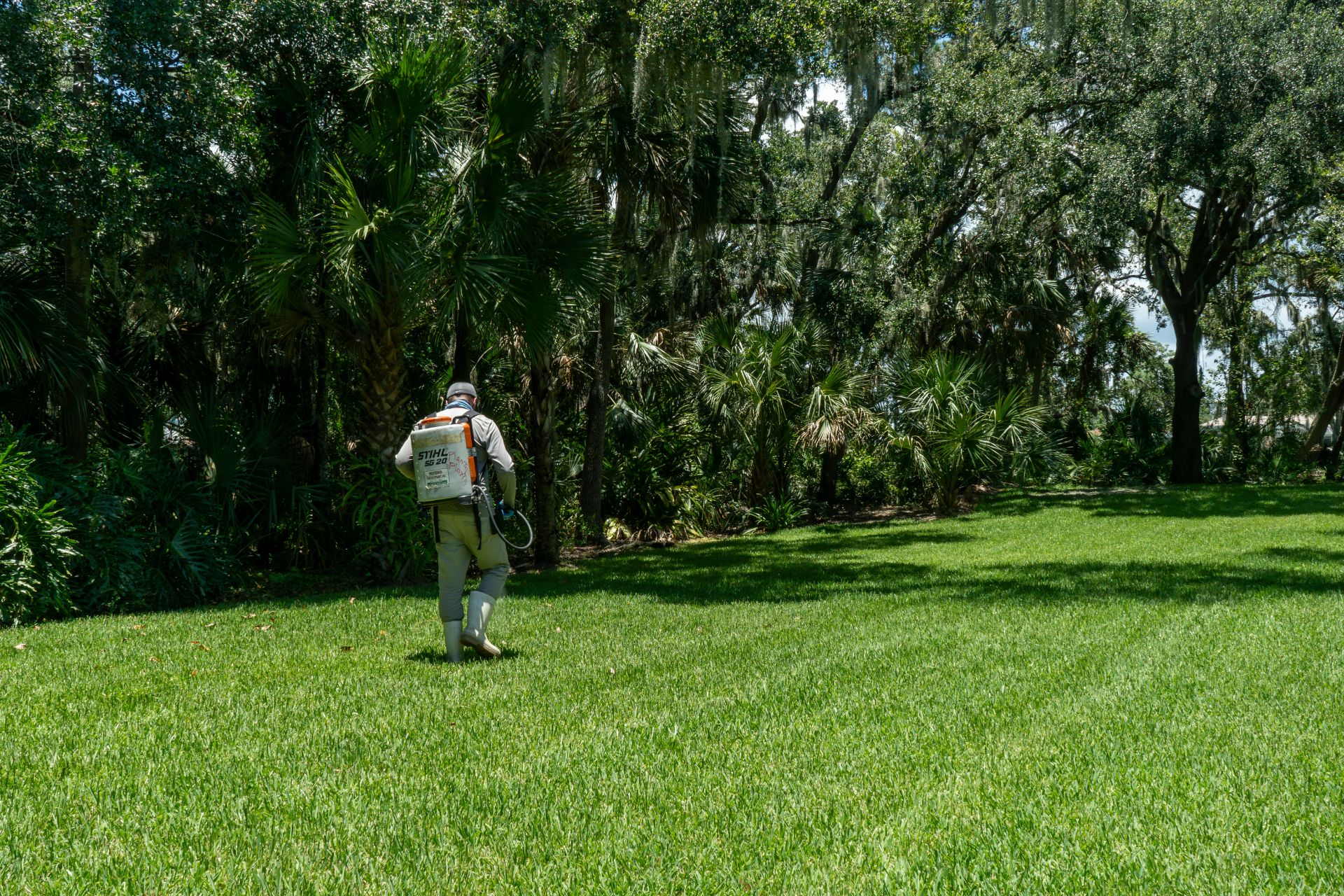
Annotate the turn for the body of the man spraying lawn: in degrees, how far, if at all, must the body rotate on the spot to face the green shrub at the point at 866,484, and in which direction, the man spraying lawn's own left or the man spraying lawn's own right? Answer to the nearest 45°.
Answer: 0° — they already face it

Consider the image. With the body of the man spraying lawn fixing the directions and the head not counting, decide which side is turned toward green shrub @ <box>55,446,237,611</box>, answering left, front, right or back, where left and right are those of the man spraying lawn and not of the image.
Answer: left

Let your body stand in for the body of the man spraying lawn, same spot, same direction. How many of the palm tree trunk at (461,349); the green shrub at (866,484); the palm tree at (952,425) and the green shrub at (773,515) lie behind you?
0

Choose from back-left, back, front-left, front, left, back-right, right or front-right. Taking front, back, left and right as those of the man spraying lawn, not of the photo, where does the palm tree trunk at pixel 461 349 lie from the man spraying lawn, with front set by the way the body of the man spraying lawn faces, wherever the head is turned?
front-left

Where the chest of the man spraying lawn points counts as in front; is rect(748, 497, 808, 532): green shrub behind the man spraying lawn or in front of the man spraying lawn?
in front

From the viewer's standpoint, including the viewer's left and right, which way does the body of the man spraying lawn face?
facing away from the viewer and to the right of the viewer

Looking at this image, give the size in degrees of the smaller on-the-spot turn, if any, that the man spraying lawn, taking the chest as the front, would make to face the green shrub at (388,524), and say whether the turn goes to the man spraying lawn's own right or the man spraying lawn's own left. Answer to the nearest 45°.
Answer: approximately 45° to the man spraying lawn's own left

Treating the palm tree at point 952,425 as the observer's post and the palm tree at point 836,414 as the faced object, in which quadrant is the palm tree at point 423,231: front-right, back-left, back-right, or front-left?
front-left

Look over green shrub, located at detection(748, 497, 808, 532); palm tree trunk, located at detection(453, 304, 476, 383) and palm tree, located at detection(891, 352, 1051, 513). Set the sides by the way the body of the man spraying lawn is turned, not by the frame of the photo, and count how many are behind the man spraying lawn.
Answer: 0

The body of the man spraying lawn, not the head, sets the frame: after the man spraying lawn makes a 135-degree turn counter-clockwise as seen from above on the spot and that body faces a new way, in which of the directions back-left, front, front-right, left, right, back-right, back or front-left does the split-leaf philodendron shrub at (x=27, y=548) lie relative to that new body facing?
front-right

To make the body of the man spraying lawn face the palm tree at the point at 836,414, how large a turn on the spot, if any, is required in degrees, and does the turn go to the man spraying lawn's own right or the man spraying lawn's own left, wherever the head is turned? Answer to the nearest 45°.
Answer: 0° — they already face it

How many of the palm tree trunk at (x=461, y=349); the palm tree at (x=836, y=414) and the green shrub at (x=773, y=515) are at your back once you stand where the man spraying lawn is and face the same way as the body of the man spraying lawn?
0
